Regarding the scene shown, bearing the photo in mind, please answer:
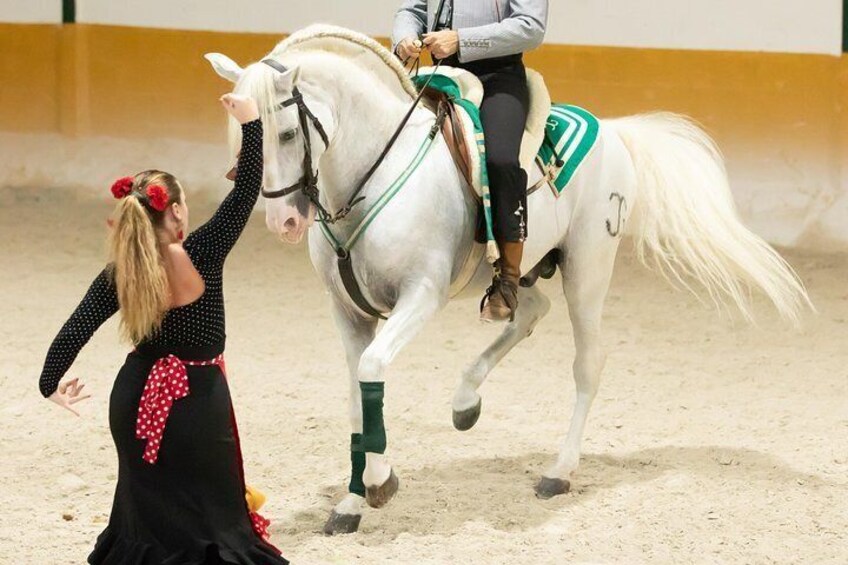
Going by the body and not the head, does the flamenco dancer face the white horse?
yes

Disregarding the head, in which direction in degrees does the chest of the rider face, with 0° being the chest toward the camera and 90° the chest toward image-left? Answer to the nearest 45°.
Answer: approximately 45°

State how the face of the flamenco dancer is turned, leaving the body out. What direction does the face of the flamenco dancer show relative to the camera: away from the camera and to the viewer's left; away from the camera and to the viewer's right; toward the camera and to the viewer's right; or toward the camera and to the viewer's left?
away from the camera and to the viewer's right

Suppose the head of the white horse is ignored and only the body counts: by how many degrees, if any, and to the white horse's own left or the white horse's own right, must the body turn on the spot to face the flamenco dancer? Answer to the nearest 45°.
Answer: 0° — it already faces them

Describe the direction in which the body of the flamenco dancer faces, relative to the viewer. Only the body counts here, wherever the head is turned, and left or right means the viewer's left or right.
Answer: facing away from the viewer and to the right of the viewer
